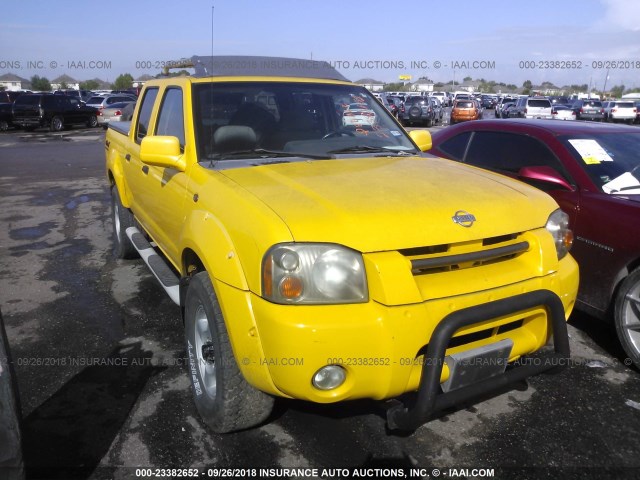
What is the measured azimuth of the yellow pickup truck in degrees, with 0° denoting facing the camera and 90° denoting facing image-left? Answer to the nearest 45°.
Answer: approximately 315°
